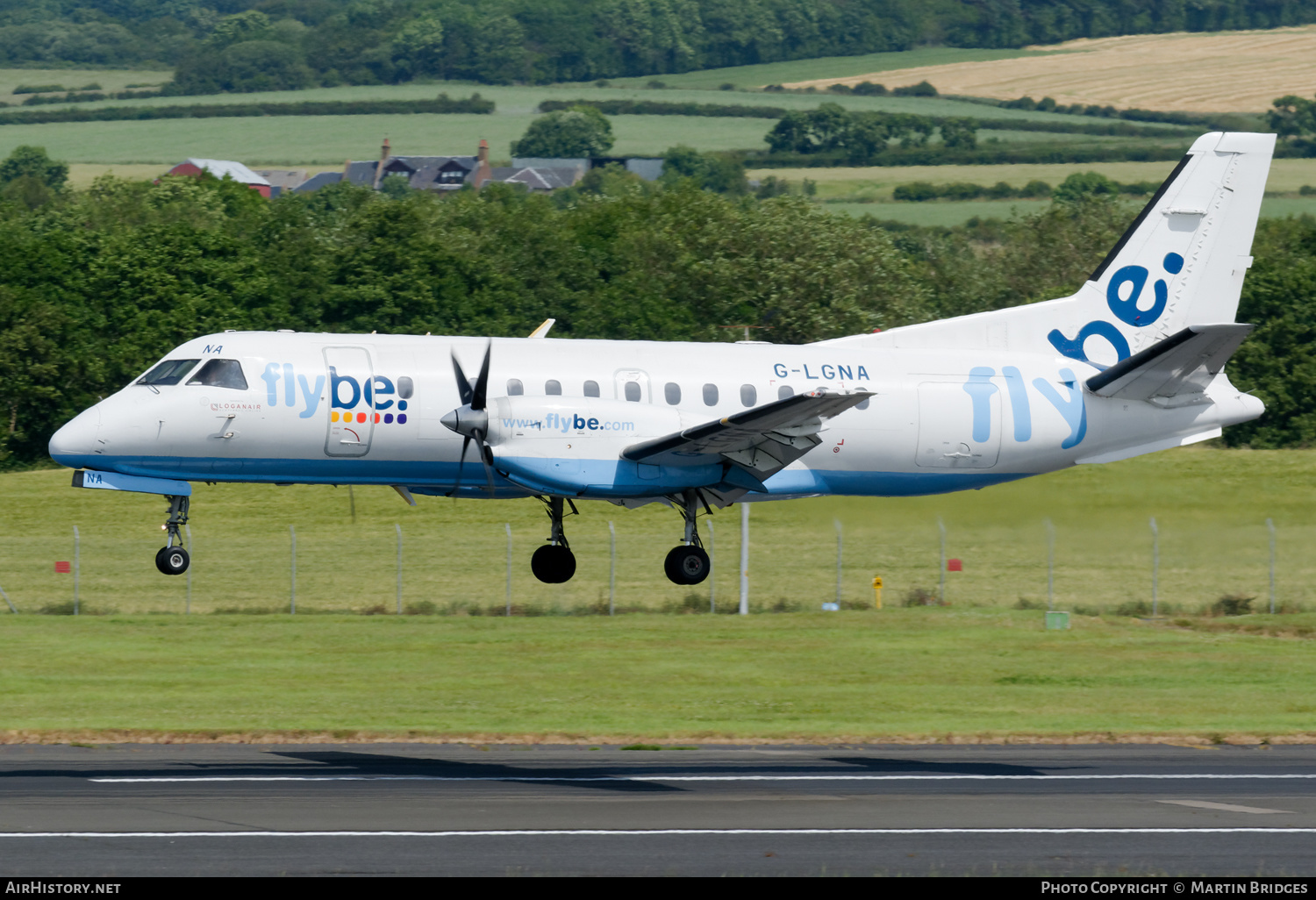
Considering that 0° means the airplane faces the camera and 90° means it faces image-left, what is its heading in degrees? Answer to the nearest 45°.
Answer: approximately 90°
